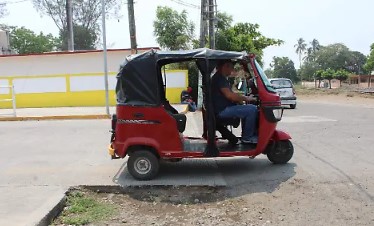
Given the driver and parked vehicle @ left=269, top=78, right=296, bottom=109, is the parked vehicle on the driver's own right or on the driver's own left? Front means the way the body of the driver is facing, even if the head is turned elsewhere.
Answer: on the driver's own left

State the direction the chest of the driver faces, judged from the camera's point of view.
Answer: to the viewer's right

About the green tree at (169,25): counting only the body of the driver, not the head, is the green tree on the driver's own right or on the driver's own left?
on the driver's own left

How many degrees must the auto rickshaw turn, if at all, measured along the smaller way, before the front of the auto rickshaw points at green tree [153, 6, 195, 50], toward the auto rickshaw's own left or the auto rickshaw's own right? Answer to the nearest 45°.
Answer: approximately 90° to the auto rickshaw's own left

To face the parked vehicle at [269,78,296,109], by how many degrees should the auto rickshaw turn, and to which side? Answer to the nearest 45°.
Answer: approximately 90° to its left

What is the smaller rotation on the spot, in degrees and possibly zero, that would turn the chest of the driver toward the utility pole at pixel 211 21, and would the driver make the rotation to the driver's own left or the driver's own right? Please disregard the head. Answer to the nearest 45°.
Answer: approximately 90° to the driver's own left

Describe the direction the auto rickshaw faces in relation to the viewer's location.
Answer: facing to the right of the viewer

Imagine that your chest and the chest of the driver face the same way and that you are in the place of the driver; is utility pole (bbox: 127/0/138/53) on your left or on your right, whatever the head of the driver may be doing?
on your left

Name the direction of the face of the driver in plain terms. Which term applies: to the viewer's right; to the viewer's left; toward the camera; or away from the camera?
to the viewer's right

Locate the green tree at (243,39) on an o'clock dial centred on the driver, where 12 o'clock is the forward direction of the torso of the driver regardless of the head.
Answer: The green tree is roughly at 9 o'clock from the driver.

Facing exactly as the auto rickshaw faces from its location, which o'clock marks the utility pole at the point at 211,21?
The utility pole is roughly at 9 o'clock from the auto rickshaw.
